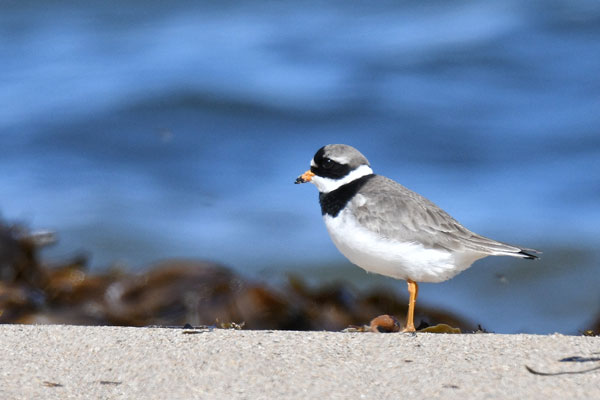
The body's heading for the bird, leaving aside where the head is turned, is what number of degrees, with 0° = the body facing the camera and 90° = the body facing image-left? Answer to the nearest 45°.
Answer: approximately 90°
